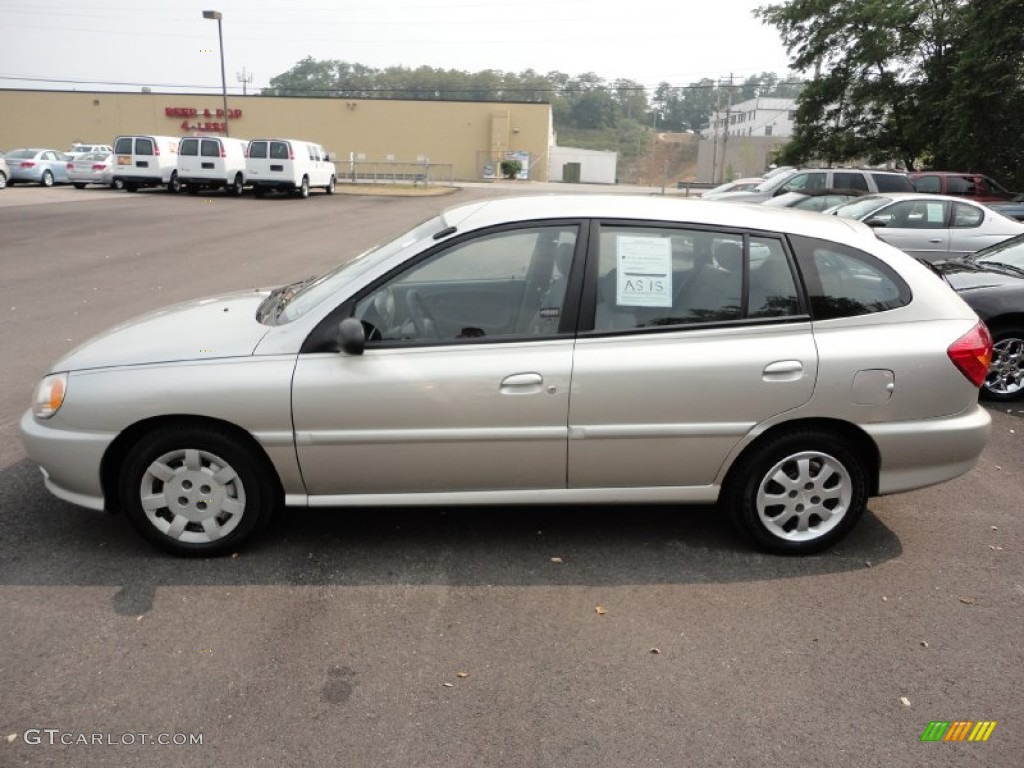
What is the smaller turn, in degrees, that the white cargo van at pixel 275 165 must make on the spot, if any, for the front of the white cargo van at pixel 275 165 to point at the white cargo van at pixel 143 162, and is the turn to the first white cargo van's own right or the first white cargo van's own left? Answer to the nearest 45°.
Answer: approximately 135° to the first white cargo van's own left

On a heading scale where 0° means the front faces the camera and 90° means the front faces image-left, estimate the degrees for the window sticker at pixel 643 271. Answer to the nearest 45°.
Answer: approximately 0°

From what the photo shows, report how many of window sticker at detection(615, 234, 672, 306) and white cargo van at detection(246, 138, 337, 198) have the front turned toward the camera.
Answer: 1

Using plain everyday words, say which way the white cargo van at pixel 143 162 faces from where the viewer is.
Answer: facing away from the viewer and to the right of the viewer

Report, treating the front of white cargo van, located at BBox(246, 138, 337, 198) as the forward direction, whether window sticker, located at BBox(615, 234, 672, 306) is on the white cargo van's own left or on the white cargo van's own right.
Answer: on the white cargo van's own right

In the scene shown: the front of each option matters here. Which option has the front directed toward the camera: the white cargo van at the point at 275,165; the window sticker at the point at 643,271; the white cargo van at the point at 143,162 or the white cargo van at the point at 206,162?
the window sticker

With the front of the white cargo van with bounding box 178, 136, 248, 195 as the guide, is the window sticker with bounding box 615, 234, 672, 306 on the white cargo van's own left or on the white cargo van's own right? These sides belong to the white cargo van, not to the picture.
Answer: on the white cargo van's own right

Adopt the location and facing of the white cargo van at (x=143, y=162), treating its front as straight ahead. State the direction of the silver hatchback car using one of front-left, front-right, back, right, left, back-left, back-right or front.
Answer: back-right

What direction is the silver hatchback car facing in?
to the viewer's left

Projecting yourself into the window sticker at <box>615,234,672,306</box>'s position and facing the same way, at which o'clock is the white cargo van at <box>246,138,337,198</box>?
The white cargo van is roughly at 5 o'clock from the window sticker.

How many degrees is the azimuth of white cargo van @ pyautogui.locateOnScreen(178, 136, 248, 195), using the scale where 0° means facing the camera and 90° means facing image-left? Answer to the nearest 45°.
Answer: approximately 225°

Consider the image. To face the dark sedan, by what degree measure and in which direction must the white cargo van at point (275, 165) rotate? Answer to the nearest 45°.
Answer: approximately 135° to its right
